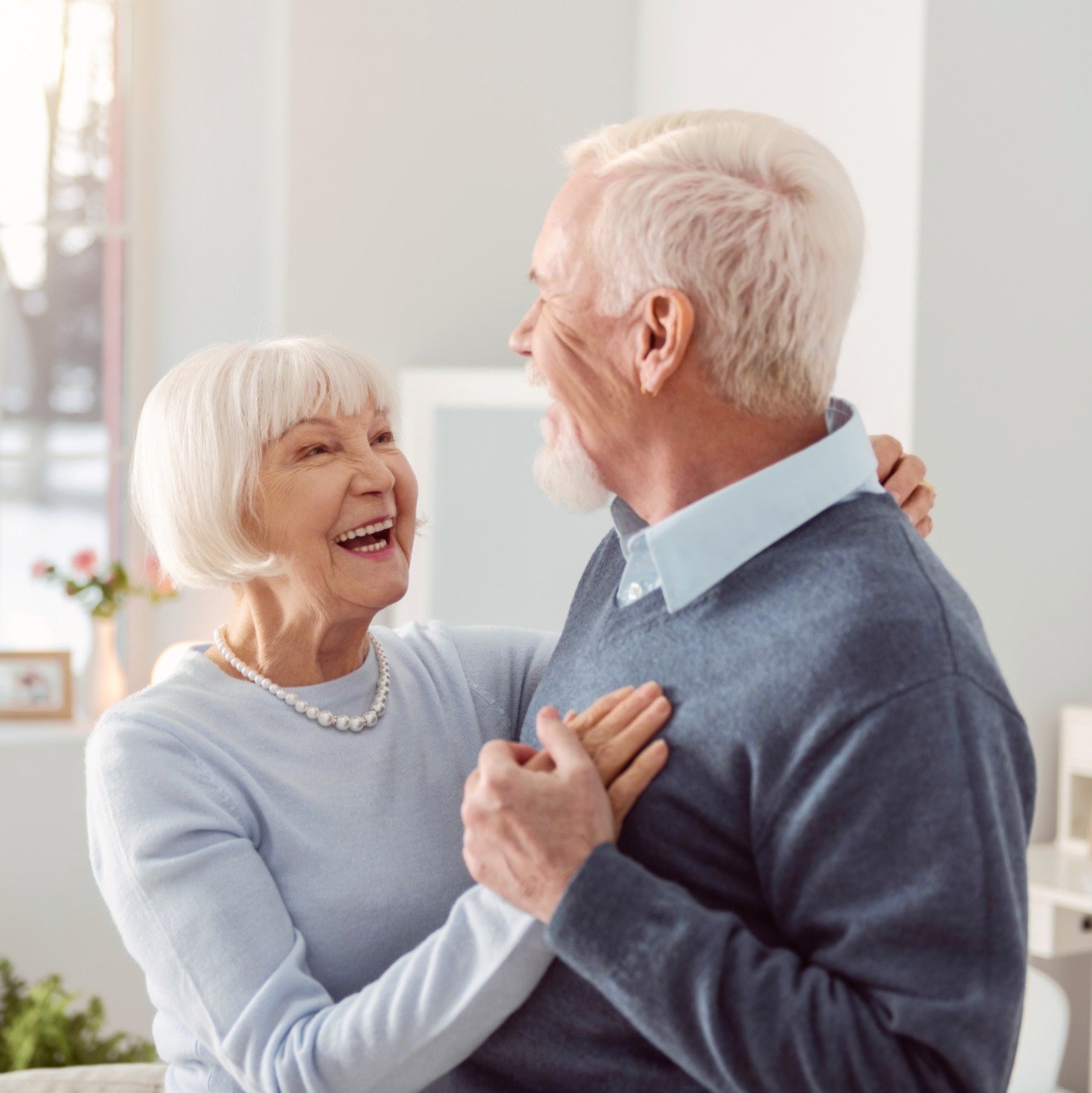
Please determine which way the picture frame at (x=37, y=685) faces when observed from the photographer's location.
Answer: facing the viewer

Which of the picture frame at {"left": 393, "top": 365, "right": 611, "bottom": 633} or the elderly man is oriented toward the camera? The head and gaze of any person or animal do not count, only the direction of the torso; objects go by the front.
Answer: the picture frame

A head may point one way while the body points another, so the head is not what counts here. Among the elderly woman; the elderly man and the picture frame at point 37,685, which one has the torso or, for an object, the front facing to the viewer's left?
the elderly man

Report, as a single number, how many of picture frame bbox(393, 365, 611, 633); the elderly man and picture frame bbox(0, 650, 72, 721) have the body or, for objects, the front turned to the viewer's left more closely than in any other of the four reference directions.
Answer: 1

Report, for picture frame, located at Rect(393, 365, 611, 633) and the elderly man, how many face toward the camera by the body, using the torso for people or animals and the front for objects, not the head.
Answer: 1

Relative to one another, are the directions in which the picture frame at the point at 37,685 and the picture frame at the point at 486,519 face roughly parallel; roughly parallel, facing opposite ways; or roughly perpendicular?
roughly parallel

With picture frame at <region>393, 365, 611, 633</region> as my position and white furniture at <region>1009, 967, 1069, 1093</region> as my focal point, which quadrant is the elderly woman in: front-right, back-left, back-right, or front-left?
front-right

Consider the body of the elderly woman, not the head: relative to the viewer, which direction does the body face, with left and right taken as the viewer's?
facing the viewer and to the right of the viewer

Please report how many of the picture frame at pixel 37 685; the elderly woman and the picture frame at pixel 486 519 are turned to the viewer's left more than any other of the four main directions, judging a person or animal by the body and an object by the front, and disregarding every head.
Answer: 0

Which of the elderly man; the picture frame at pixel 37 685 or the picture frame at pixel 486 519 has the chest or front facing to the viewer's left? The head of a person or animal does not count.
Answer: the elderly man

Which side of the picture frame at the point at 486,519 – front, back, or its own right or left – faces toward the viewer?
front

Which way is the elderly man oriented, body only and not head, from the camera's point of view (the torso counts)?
to the viewer's left
